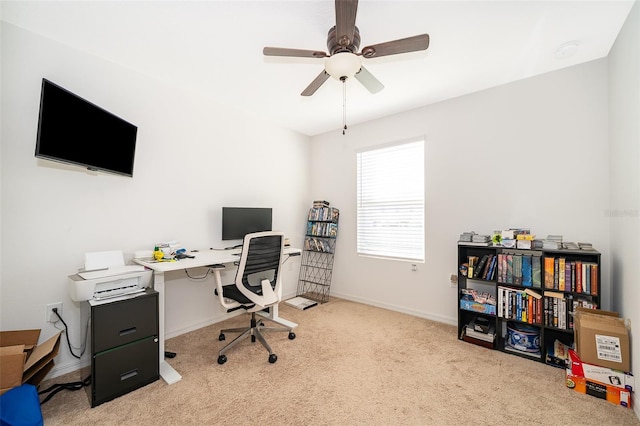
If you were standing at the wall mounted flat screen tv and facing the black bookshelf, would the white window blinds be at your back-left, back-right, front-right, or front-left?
front-left

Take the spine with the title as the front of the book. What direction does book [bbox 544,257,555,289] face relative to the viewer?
toward the camera

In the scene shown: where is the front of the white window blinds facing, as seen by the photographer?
facing the viewer and to the left of the viewer

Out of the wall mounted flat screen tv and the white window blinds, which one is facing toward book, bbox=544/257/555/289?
the wall mounted flat screen tv

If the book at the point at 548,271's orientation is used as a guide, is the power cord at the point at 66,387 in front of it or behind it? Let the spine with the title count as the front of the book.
in front

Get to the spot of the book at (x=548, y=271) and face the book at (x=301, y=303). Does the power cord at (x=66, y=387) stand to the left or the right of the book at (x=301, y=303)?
left

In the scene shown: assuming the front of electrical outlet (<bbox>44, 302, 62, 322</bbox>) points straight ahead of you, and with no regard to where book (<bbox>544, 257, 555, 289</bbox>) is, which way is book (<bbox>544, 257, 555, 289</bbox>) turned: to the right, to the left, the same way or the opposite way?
to the right

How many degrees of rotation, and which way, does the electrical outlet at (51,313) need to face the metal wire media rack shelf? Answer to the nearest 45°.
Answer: approximately 90° to its left

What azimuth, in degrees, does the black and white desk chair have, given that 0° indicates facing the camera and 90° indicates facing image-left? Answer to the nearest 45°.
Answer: approximately 135°

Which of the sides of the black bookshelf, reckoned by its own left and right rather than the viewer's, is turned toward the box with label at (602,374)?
left

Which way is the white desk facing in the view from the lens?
facing the viewer and to the right of the viewer

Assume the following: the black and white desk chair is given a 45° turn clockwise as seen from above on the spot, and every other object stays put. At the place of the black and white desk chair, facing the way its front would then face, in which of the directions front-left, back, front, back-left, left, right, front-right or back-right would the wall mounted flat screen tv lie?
left
